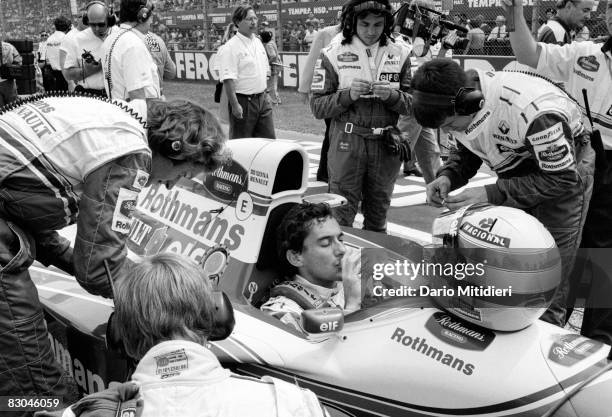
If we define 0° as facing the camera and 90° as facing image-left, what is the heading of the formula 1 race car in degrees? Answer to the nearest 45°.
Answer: approximately 315°

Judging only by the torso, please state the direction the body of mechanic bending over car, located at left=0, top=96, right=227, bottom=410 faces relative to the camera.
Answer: to the viewer's right

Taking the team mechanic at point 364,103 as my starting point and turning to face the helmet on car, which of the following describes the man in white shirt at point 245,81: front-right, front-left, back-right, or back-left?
back-right

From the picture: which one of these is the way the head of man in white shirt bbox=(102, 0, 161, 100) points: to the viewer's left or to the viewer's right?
to the viewer's right

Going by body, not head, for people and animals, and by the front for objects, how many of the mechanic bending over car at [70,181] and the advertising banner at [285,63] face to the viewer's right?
1

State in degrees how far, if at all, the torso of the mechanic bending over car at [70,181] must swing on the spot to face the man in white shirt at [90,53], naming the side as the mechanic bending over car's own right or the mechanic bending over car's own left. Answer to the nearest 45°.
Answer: approximately 90° to the mechanic bending over car's own left

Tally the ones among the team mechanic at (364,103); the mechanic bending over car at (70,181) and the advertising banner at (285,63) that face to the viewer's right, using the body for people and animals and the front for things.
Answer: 1

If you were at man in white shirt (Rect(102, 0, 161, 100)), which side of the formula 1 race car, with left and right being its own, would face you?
back

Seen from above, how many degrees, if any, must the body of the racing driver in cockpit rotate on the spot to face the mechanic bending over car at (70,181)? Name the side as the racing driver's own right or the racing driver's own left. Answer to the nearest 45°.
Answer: approximately 90° to the racing driver's own right

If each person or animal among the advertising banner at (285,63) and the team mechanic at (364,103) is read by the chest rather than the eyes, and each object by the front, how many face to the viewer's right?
0
